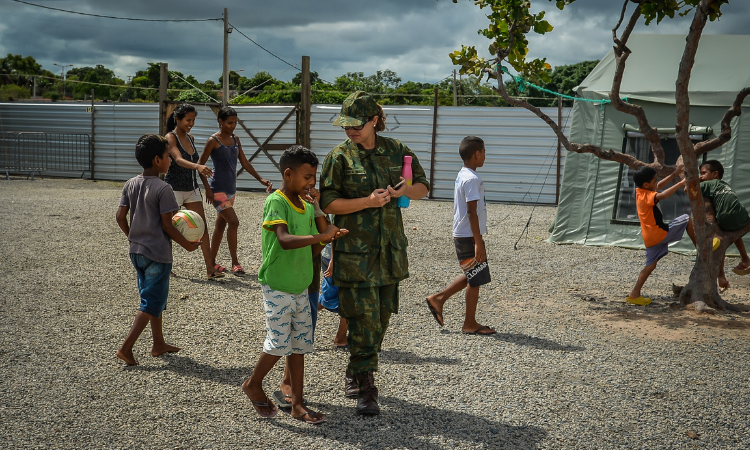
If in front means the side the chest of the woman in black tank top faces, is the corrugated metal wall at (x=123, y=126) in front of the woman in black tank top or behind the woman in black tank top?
behind

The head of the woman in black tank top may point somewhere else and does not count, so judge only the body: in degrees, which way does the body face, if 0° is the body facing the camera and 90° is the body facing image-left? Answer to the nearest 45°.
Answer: approximately 315°

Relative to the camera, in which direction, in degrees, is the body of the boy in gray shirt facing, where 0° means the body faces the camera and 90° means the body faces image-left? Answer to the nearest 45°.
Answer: approximately 225°

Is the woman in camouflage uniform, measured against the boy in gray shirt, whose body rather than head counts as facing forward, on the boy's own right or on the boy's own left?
on the boy's own right

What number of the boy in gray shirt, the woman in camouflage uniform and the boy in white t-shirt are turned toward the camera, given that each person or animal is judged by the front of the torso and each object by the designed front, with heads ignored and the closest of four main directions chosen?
1

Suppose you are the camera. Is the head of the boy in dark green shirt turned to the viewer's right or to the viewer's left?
to the viewer's left

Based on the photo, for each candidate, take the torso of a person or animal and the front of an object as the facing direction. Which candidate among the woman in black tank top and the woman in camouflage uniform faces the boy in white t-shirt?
the woman in black tank top

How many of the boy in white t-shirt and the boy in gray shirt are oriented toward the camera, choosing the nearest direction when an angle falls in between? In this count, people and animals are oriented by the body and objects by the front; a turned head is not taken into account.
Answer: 0

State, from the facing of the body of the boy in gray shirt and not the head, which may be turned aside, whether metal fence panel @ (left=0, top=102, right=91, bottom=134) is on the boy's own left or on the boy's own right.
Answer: on the boy's own left
